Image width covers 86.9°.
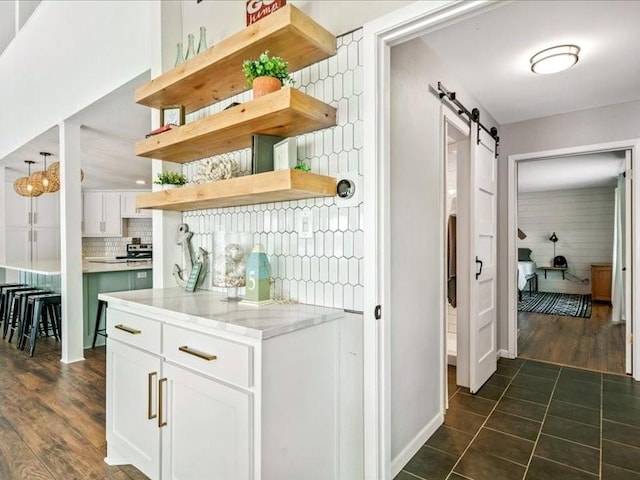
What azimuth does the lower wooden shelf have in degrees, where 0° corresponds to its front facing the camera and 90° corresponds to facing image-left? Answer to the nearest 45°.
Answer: approximately 45°

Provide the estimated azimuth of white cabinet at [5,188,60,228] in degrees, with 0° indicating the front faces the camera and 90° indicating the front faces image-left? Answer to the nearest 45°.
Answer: approximately 0°

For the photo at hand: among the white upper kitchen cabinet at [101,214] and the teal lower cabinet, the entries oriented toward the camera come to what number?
2

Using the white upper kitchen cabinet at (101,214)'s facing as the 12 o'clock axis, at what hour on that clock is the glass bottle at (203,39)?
The glass bottle is roughly at 12 o'clock from the white upper kitchen cabinet.

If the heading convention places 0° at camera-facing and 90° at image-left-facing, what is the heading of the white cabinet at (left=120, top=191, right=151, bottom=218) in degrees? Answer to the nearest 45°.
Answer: approximately 0°

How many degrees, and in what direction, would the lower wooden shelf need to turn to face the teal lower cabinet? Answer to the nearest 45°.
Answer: approximately 90° to its right

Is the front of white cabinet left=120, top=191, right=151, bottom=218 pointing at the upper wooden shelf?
yes
